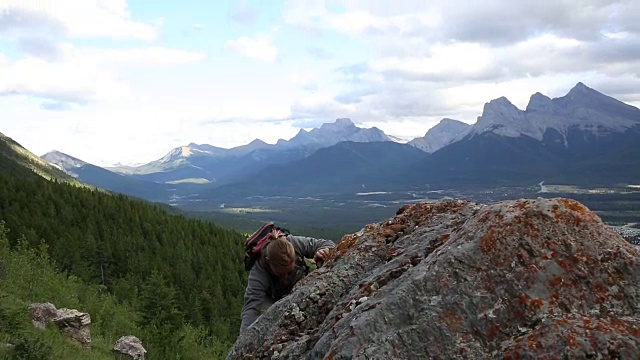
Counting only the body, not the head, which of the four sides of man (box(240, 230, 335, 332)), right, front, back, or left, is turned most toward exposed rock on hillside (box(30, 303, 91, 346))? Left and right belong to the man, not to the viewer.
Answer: back

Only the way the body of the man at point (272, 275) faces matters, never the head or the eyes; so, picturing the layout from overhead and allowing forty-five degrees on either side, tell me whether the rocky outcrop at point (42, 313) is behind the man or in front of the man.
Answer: behind
